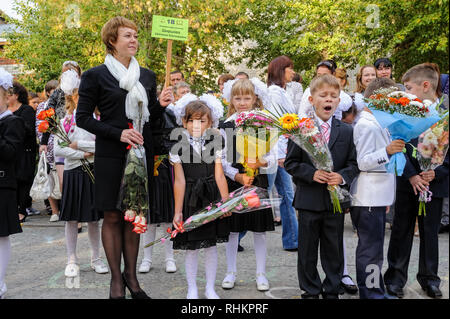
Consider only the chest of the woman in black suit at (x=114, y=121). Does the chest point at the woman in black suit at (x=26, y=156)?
no

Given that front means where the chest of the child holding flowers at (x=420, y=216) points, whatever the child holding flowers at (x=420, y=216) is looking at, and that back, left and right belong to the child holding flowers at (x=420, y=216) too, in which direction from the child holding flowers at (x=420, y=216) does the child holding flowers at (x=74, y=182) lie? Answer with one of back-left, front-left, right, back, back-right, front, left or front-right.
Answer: right

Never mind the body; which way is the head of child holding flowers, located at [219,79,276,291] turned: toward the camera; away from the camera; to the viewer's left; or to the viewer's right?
toward the camera

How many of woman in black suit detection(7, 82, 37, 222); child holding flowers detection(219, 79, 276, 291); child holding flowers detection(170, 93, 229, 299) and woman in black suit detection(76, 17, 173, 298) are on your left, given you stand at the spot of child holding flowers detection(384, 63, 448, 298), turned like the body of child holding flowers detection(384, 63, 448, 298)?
0

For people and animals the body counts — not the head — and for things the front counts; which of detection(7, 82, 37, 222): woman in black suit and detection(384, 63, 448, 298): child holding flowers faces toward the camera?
the child holding flowers

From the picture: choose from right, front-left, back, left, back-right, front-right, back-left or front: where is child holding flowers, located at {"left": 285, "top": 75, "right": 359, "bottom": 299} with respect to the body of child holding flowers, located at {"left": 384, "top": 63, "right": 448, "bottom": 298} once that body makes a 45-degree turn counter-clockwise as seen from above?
right

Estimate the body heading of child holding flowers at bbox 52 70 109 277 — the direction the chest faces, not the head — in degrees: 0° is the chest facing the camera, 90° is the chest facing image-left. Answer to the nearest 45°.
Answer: approximately 0°

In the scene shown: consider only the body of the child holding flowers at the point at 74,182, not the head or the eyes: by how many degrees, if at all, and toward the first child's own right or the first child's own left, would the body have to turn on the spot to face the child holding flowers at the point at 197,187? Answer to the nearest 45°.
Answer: approximately 45° to the first child's own left

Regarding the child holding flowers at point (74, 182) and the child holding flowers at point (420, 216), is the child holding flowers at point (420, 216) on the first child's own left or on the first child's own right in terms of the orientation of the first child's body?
on the first child's own left

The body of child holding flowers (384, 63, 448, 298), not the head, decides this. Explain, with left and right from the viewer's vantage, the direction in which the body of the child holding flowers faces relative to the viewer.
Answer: facing the viewer

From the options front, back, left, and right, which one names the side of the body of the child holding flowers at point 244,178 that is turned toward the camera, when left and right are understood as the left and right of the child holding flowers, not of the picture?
front

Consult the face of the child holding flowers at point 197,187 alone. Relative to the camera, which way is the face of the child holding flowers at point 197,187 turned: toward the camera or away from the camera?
toward the camera
